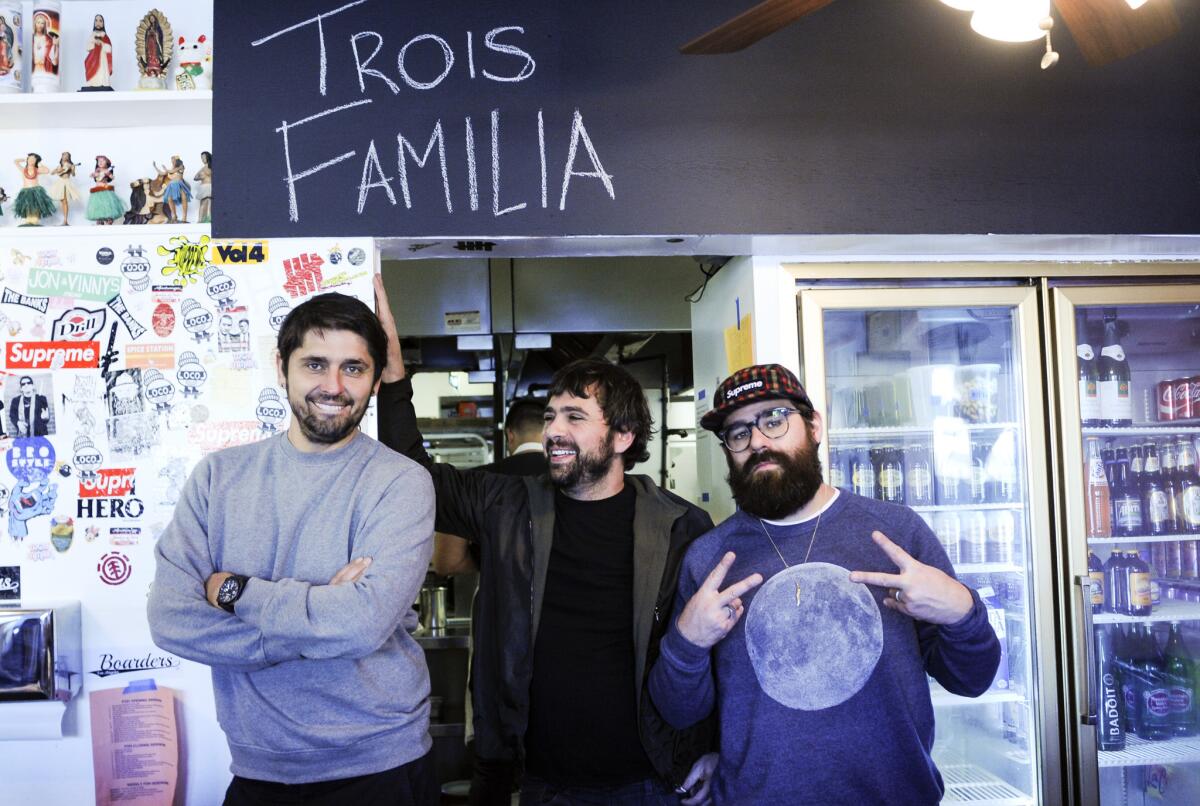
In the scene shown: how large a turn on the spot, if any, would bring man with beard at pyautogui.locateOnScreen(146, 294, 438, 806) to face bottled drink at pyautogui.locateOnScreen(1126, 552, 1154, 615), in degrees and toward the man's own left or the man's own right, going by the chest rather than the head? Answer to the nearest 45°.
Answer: approximately 90° to the man's own left

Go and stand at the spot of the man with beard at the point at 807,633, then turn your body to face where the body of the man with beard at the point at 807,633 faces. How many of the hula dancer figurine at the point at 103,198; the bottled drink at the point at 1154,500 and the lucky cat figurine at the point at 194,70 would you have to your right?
2

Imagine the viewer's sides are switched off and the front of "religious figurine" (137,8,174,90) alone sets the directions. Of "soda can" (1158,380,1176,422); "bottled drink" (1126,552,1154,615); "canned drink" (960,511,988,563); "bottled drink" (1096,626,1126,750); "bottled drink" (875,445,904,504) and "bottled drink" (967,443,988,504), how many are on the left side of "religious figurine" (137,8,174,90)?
6

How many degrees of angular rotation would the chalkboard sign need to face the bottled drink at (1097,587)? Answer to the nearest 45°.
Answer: approximately 135° to its left

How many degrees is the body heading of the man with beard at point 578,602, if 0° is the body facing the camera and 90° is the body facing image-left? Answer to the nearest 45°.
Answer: approximately 0°

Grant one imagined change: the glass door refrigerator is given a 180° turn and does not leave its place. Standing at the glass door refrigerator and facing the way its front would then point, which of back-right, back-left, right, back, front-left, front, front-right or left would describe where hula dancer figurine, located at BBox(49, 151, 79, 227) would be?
back-left

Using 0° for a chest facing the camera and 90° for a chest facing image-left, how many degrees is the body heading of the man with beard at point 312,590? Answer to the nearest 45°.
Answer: approximately 0°

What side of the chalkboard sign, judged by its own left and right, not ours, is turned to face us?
front

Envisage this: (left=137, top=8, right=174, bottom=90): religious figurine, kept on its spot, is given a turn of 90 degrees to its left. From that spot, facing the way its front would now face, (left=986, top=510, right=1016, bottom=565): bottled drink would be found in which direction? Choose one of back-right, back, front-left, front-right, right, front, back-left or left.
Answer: front

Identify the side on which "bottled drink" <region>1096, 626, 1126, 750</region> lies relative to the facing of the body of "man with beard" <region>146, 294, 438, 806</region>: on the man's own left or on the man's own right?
on the man's own left

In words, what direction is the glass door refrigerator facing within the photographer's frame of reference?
facing the viewer

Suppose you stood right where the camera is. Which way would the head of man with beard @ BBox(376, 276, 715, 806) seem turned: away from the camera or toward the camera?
toward the camera

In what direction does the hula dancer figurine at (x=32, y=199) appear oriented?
toward the camera

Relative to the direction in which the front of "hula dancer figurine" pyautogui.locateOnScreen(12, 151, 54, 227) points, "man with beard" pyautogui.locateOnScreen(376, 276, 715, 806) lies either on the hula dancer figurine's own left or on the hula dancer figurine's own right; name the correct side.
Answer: on the hula dancer figurine's own left

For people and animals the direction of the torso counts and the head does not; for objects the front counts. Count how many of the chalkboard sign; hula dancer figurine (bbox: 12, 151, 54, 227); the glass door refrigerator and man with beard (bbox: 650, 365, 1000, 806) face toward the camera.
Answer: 4
